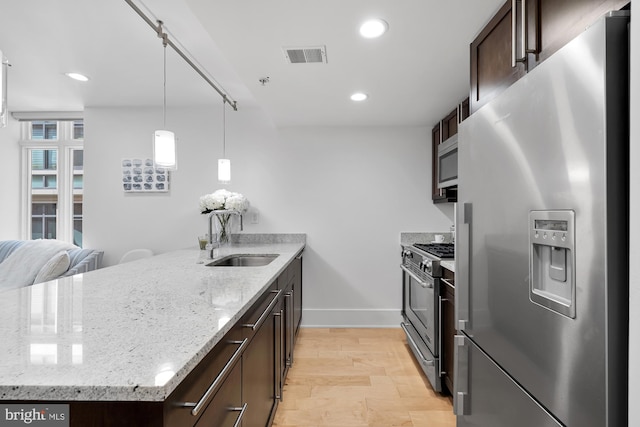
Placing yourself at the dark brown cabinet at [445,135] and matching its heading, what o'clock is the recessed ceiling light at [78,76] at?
The recessed ceiling light is roughly at 11 o'clock from the dark brown cabinet.

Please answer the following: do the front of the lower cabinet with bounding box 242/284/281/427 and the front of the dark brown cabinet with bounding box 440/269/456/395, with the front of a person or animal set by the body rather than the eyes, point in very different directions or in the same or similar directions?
very different directions

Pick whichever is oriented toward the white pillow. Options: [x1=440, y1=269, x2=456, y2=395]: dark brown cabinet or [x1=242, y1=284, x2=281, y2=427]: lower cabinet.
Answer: the dark brown cabinet

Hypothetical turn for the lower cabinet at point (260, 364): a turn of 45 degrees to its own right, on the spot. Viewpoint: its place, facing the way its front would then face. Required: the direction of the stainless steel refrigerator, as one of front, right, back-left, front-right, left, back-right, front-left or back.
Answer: front

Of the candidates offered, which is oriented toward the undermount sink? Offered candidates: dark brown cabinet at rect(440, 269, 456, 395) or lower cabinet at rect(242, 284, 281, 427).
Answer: the dark brown cabinet

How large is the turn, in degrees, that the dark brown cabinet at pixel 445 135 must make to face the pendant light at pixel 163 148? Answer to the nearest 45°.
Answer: approximately 45° to its left

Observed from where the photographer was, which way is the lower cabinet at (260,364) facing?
facing to the right of the viewer

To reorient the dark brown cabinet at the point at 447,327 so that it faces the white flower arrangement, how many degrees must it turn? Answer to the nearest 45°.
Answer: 0° — it already faces it

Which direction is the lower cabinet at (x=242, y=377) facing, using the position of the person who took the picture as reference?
facing to the right of the viewer

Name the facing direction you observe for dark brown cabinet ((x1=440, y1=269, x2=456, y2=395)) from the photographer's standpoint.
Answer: facing to the left of the viewer

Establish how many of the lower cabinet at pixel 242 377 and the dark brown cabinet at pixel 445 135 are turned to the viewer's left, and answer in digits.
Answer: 1

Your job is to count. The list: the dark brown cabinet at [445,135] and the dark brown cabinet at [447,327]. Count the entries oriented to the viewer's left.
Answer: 2
